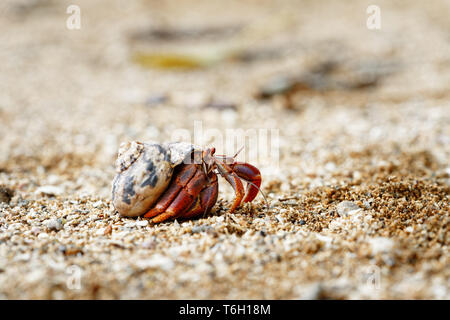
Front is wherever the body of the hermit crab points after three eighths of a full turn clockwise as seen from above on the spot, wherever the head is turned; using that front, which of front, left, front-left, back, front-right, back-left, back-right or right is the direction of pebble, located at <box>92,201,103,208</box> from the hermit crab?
right

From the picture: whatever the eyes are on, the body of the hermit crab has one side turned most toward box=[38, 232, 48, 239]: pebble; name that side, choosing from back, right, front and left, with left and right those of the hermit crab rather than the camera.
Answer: back

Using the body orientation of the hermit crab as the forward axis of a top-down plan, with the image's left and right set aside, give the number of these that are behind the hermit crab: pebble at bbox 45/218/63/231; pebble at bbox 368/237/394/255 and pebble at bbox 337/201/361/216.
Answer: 1

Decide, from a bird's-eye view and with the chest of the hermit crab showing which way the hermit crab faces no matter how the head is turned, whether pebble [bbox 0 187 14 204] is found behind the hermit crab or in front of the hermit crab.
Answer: behind

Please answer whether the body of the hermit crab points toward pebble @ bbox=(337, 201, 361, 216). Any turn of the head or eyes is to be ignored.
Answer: yes

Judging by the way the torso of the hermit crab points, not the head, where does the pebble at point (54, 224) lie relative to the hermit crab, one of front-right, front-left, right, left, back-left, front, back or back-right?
back

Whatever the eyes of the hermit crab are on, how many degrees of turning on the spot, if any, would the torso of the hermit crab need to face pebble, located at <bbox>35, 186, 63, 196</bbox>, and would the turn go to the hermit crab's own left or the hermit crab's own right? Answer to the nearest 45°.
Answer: approximately 135° to the hermit crab's own left

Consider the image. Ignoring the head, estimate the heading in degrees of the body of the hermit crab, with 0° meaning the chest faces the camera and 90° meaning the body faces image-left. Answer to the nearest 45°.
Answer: approximately 270°
